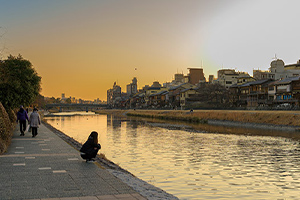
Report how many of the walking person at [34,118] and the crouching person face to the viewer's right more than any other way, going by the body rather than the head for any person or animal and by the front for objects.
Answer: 1

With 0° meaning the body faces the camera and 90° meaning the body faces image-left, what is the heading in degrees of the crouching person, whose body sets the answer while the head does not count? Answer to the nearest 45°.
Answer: approximately 270°

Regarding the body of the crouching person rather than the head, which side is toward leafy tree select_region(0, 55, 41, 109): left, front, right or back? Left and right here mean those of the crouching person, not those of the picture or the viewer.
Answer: left

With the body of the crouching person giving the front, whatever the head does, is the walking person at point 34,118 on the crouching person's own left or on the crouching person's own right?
on the crouching person's own left
